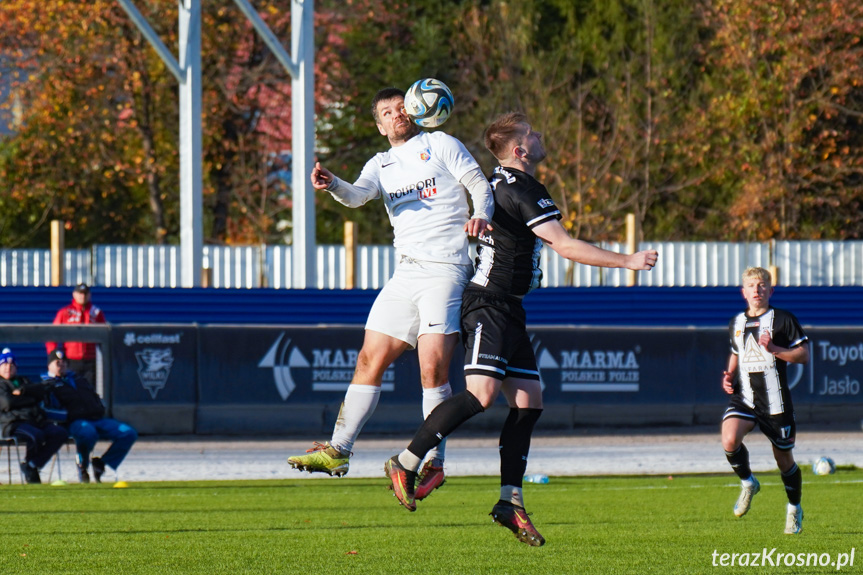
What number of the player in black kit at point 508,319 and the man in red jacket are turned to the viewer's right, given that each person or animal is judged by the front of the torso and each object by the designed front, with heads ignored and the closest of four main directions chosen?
1

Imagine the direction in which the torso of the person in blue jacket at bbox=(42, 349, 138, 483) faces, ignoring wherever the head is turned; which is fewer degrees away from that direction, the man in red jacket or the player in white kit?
the player in white kit

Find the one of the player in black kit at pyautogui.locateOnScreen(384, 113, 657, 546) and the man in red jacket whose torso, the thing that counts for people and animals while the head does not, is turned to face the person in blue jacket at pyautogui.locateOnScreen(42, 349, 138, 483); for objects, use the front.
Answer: the man in red jacket

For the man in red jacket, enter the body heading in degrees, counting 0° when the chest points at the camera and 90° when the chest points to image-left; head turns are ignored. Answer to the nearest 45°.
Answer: approximately 0°

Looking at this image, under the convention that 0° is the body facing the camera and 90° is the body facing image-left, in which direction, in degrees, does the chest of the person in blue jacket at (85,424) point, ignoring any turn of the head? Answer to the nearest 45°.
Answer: approximately 315°

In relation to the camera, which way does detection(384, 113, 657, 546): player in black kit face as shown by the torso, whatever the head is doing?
to the viewer's right

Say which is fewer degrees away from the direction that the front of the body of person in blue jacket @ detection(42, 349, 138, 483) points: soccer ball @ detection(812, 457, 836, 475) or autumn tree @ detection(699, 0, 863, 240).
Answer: the soccer ball

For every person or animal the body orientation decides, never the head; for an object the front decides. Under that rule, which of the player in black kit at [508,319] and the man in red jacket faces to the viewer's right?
the player in black kit
